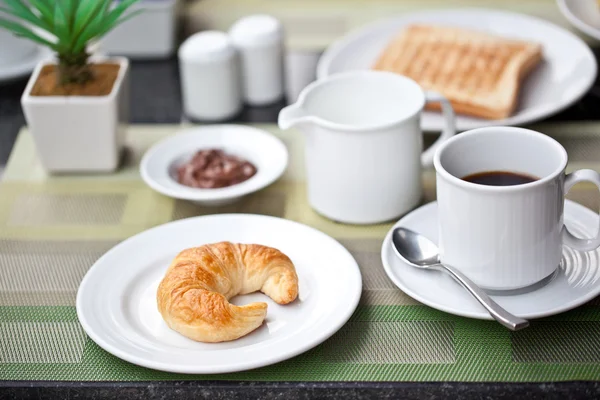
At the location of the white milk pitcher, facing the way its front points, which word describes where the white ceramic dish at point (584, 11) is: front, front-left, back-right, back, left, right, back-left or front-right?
back-right

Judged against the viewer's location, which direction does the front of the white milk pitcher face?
facing to the left of the viewer
